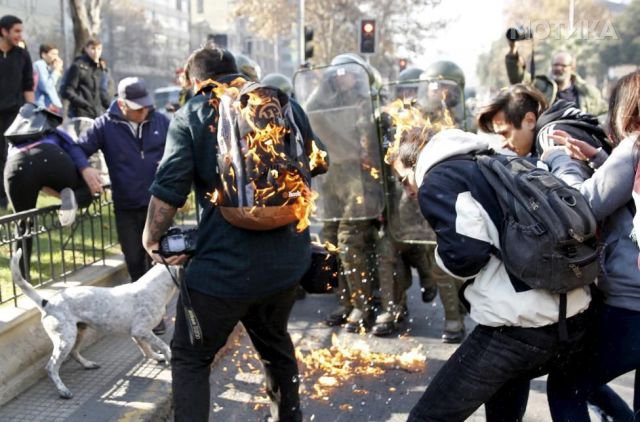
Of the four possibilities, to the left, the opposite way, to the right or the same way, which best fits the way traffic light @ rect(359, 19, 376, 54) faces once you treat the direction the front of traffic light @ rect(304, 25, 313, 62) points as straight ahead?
to the right

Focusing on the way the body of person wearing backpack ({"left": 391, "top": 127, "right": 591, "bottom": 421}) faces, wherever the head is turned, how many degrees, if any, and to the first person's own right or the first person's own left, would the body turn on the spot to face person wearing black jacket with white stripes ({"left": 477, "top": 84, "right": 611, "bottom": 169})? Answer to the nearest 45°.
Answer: approximately 90° to the first person's own right

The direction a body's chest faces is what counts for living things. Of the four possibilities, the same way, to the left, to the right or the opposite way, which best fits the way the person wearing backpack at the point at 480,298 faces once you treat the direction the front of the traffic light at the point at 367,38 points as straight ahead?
to the right

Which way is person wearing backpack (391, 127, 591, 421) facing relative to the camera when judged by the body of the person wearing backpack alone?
to the viewer's left

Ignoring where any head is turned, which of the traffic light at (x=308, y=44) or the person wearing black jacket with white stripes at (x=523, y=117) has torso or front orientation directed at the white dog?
the person wearing black jacket with white stripes

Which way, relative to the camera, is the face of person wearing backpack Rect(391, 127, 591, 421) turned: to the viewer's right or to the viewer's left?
to the viewer's left

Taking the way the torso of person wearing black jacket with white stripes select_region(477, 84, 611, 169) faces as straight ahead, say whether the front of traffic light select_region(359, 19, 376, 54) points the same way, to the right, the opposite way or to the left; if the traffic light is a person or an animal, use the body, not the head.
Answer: to the left

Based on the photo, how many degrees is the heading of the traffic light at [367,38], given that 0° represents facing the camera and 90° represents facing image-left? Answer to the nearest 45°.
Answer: approximately 0°

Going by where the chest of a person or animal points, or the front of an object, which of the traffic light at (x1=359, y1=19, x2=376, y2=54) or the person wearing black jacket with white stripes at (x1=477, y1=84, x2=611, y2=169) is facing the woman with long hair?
the traffic light

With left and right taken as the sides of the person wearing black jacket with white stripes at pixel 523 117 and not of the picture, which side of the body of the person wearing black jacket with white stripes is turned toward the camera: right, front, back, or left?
left
